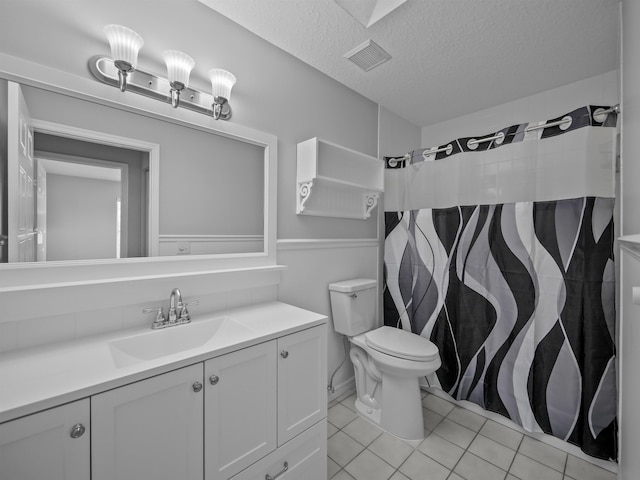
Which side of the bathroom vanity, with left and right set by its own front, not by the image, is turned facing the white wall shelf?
left

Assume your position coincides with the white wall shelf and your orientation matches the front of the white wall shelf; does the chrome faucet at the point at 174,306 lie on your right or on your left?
on your right

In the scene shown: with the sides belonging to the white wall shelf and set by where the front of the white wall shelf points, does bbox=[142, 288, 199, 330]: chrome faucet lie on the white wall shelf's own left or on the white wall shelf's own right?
on the white wall shelf's own right

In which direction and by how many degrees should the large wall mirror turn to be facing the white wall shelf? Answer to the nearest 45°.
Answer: approximately 45° to its left

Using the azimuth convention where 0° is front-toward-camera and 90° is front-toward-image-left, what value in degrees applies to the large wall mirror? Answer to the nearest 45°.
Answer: approximately 315°

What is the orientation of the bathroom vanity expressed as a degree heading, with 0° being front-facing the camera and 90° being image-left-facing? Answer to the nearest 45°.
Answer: approximately 315°
